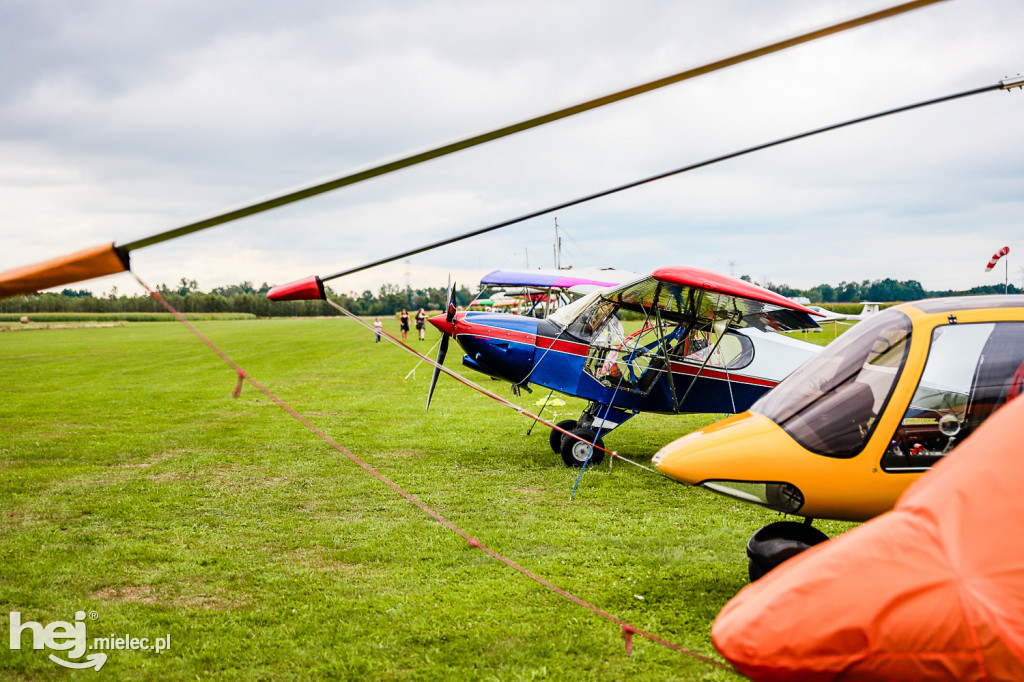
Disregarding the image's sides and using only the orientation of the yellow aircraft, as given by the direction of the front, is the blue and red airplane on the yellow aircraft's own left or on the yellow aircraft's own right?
on the yellow aircraft's own right

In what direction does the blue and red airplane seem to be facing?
to the viewer's left

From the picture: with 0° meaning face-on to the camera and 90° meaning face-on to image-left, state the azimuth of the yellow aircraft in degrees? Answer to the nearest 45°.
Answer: approximately 90°

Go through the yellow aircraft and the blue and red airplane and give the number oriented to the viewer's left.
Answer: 2

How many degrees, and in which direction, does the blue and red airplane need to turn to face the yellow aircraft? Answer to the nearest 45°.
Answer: approximately 90° to its left
